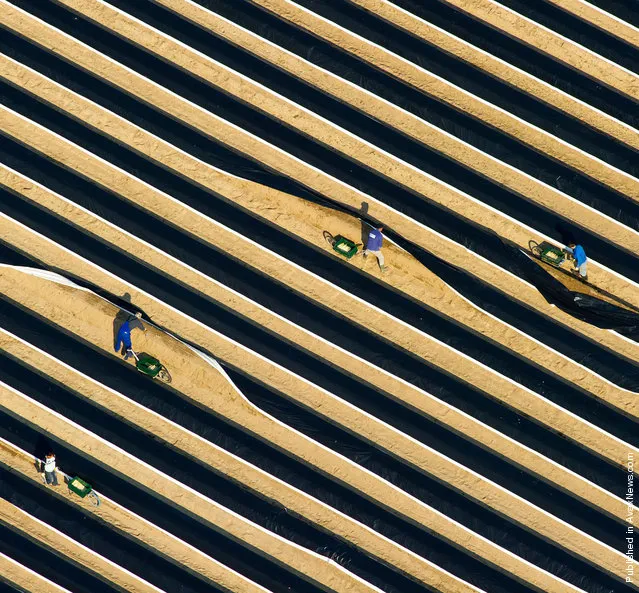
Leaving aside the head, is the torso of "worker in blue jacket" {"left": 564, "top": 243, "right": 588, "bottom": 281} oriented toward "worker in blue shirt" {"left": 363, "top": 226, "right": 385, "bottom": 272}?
yes

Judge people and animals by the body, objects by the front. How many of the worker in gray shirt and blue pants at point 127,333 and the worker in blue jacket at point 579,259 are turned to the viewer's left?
1

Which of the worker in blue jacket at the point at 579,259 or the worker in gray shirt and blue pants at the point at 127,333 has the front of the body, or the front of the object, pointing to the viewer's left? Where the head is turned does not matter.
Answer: the worker in blue jacket

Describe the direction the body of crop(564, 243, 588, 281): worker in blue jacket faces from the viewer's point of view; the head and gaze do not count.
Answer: to the viewer's left

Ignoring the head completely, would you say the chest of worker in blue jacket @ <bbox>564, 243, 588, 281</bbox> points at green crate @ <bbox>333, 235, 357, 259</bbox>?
yes
